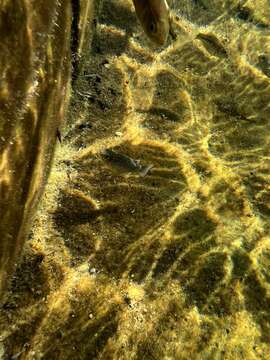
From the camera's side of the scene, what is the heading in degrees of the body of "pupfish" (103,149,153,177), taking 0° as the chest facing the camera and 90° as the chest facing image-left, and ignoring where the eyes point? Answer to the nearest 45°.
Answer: approximately 90°
